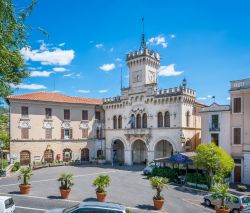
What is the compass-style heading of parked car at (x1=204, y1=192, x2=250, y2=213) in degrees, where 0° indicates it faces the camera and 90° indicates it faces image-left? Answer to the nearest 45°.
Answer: approximately 135°

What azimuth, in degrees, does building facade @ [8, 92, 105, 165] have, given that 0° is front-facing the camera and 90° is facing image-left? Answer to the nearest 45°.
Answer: approximately 315°

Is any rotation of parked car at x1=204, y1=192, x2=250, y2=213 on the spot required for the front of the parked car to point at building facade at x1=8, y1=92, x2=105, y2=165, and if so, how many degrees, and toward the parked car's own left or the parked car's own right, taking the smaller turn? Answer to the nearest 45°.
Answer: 0° — it already faces it

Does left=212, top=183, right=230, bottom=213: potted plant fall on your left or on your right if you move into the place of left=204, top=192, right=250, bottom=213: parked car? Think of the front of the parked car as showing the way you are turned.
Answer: on your left

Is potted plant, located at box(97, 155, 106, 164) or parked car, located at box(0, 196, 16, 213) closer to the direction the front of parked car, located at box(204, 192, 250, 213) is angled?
the potted plant
